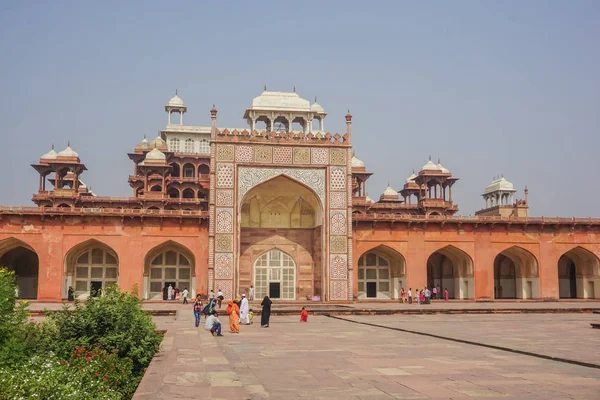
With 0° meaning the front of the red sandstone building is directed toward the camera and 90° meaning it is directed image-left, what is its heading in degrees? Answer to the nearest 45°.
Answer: approximately 0°

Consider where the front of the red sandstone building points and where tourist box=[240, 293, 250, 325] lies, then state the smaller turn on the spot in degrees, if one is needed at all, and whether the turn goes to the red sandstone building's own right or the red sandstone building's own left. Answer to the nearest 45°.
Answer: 0° — it already faces them

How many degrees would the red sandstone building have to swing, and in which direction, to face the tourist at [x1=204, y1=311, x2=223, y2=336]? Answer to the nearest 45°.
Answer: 0° — it already faces them
